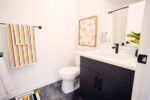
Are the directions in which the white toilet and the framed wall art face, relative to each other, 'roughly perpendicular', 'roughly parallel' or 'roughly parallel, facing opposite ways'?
roughly parallel

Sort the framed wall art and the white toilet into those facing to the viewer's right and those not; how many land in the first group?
0

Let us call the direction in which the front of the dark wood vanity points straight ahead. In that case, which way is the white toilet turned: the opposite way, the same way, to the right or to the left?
the same way

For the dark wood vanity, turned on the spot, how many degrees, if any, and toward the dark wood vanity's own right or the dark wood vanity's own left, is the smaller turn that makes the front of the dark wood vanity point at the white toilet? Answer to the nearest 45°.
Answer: approximately 90° to the dark wood vanity's own right

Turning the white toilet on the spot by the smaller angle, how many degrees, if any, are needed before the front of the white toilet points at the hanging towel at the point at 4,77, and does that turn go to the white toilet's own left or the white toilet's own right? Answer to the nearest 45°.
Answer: approximately 45° to the white toilet's own right

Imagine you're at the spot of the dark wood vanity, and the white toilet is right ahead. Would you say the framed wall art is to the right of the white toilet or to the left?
right

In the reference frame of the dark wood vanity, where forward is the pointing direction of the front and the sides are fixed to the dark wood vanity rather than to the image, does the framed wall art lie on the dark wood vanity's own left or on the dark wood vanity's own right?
on the dark wood vanity's own right

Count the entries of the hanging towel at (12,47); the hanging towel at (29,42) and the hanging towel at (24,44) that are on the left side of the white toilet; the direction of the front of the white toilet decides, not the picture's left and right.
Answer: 0

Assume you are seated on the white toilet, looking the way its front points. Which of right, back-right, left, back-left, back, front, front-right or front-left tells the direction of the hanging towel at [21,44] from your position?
front-right

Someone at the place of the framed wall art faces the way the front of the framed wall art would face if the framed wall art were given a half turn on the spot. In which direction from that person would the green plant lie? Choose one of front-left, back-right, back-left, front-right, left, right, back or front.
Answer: right

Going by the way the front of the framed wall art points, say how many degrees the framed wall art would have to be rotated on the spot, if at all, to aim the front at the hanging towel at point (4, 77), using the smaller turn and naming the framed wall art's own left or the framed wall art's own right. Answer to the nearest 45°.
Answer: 0° — it already faces it

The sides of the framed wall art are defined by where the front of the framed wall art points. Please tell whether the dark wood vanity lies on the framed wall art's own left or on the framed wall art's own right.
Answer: on the framed wall art's own left

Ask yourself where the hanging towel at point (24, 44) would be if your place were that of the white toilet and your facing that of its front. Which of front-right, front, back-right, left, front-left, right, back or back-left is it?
front-right

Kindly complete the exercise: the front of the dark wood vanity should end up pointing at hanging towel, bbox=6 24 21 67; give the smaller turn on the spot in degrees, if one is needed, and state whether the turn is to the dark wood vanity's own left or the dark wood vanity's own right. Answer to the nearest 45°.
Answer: approximately 45° to the dark wood vanity's own right

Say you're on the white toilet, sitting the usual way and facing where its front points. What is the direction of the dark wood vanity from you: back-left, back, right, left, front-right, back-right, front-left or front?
left

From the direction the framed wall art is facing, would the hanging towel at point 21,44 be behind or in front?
in front

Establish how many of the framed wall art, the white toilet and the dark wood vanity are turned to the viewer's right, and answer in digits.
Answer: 0
